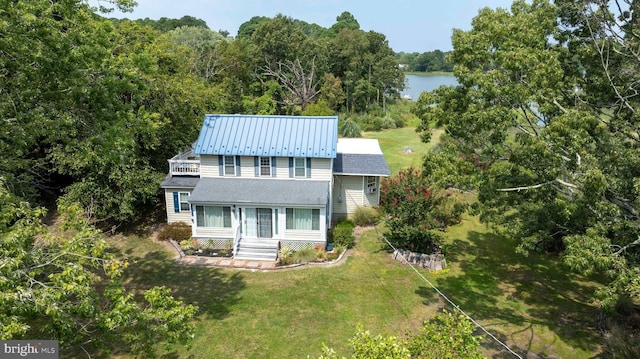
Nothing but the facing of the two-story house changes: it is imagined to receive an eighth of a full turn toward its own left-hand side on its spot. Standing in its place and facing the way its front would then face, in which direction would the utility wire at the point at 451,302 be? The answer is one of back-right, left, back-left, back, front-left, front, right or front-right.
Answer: front

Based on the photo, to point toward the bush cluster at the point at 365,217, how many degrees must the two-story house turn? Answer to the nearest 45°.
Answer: approximately 90° to its left

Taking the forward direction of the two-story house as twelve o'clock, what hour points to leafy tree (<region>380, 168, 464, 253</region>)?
The leafy tree is roughly at 10 o'clock from the two-story house.

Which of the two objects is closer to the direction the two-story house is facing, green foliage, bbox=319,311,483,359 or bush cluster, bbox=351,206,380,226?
the green foliage

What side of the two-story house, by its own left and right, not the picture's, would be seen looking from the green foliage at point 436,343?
front

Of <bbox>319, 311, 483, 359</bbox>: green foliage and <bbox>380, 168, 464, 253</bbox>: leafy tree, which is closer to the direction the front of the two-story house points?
the green foliage

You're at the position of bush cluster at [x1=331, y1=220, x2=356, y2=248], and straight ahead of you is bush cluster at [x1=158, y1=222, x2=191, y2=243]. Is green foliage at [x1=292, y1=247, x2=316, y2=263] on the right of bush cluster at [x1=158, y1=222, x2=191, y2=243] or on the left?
left

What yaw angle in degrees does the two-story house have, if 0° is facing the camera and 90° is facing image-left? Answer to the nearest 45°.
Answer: approximately 0°

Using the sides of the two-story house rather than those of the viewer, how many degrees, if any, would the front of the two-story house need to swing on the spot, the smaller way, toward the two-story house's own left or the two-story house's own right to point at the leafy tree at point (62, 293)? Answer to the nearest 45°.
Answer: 0° — it already faces it

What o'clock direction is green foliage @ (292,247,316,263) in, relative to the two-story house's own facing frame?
The green foliage is roughly at 11 o'clock from the two-story house.
